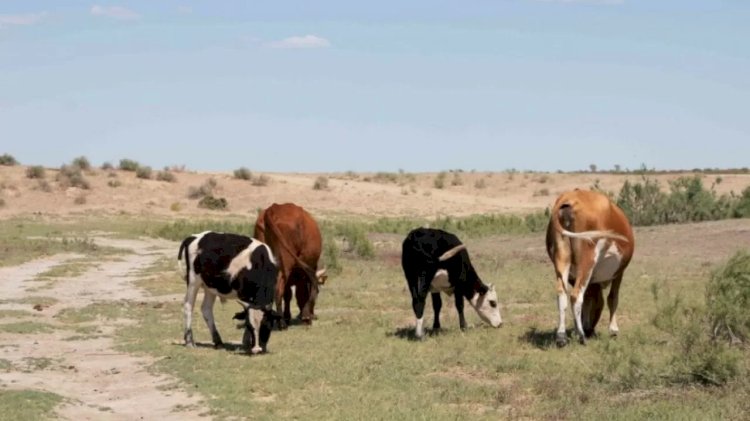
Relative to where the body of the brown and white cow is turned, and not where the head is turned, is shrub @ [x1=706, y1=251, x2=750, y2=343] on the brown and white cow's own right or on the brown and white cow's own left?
on the brown and white cow's own right

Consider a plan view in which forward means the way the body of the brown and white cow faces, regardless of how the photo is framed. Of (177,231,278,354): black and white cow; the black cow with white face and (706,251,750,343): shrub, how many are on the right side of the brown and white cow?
1

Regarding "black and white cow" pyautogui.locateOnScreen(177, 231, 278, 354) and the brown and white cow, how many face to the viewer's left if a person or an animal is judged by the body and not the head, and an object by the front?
0

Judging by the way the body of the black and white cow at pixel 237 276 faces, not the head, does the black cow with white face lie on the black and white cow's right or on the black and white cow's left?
on the black and white cow's left

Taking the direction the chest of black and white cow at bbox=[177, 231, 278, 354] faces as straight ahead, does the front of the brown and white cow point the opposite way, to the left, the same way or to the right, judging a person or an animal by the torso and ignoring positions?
to the left

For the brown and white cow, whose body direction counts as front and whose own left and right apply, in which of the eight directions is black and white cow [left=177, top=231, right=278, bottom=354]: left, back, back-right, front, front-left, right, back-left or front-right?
back-left

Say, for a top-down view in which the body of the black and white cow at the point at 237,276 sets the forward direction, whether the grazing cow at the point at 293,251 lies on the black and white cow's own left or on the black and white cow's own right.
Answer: on the black and white cow's own left

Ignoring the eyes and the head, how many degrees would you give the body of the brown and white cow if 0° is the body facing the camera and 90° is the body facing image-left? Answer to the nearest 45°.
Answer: approximately 225°

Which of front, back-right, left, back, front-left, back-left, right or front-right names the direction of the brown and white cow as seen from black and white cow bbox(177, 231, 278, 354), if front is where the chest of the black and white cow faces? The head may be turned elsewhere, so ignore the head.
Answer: front-left
